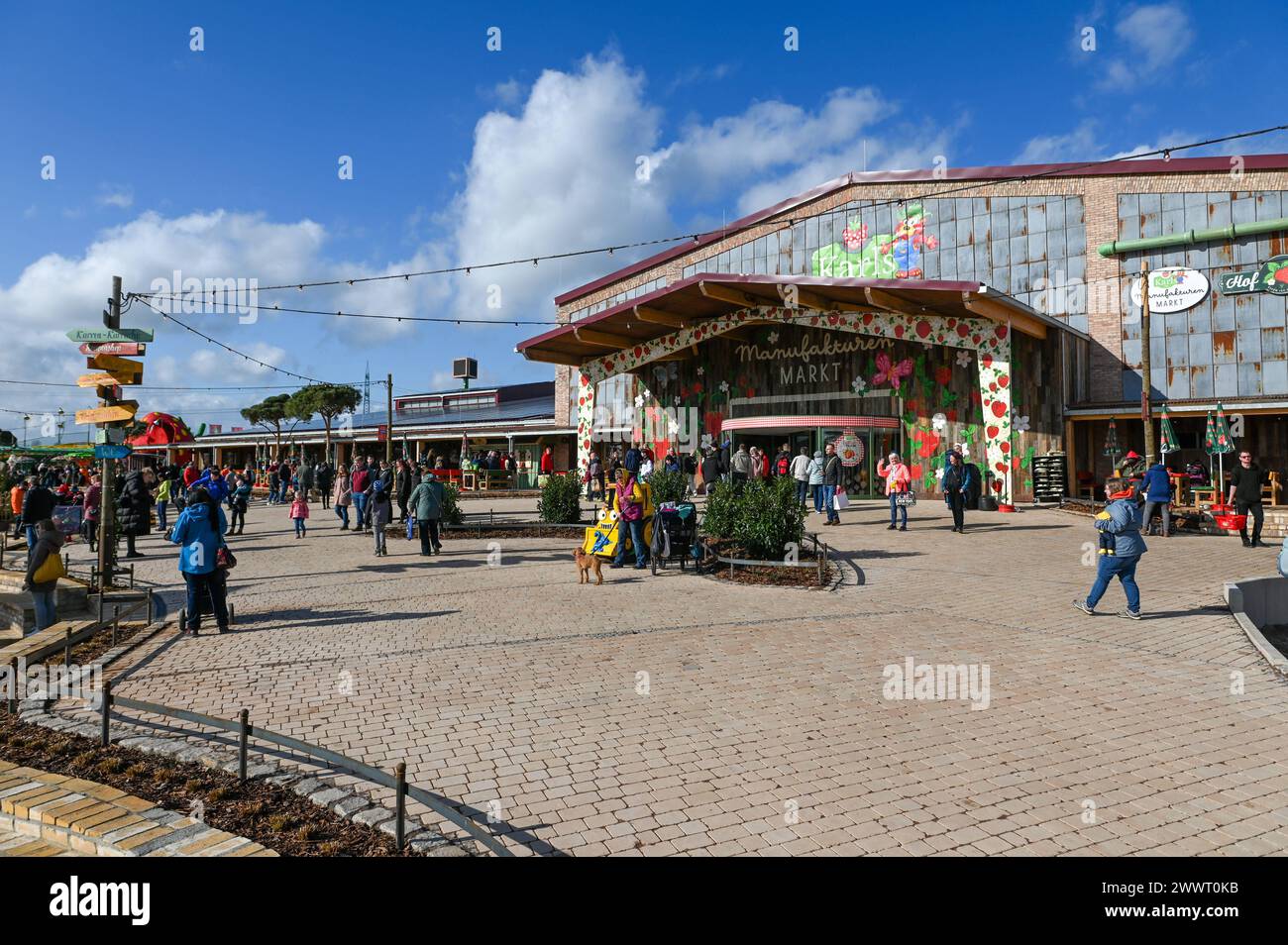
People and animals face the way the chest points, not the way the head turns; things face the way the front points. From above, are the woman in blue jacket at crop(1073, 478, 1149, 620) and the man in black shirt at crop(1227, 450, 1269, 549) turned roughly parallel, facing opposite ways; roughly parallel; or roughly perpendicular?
roughly perpendicular

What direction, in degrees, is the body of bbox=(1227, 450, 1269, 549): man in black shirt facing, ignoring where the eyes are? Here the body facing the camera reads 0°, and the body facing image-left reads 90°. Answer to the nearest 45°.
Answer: approximately 0°

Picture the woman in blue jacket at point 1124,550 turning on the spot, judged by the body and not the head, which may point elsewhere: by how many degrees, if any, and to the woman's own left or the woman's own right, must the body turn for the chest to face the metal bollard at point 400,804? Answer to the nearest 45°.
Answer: approximately 90° to the woman's own left

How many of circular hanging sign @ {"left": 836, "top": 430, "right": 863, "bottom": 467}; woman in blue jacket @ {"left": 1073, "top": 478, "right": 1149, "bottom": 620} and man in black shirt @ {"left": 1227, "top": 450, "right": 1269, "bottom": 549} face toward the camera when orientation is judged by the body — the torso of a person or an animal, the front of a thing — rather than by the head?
2

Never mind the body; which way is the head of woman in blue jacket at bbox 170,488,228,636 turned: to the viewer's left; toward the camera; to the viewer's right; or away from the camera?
away from the camera

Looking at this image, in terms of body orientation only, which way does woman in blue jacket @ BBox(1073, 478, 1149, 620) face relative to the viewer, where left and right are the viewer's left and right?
facing to the left of the viewer

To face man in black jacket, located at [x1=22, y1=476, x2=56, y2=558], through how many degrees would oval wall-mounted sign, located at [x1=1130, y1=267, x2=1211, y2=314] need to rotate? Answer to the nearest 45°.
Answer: approximately 45° to its right

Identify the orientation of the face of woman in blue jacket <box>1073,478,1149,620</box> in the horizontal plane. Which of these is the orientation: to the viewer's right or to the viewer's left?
to the viewer's left
